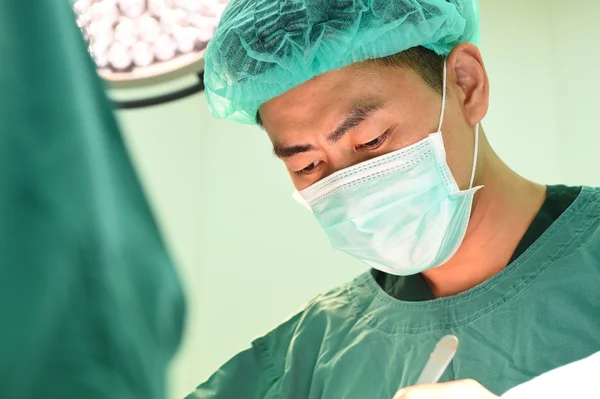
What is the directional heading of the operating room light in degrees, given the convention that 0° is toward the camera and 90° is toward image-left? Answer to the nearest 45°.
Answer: approximately 0°

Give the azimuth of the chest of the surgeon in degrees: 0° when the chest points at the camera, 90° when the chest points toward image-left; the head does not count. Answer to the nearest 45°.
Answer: approximately 45°
